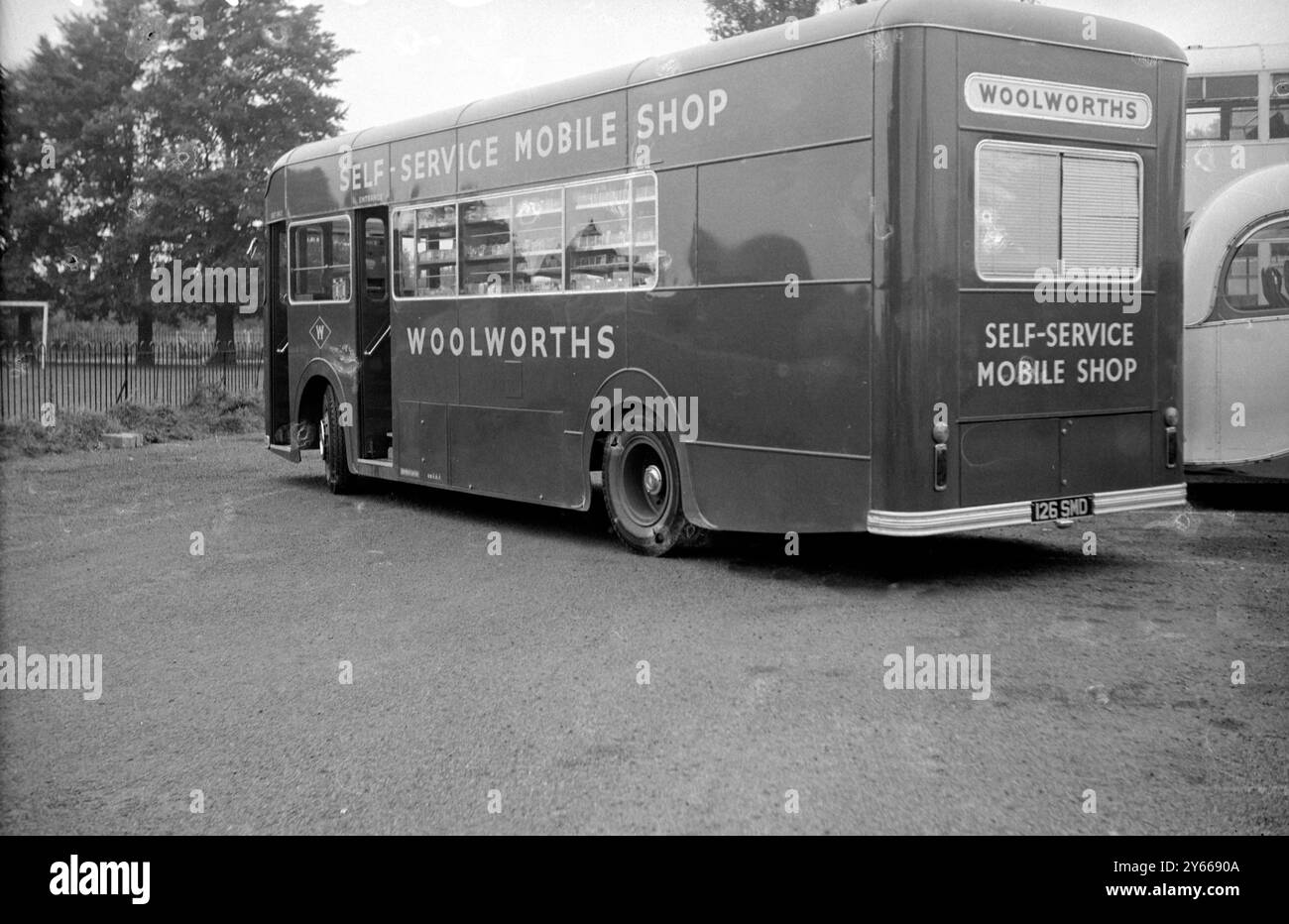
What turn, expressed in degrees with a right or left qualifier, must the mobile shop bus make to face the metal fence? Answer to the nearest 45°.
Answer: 0° — it already faces it

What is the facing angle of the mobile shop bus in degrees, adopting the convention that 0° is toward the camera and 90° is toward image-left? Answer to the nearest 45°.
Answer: approximately 135°

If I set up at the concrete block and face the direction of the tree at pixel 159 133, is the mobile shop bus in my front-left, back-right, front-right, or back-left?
back-right

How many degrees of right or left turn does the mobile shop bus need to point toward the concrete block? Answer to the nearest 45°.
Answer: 0° — it already faces it
